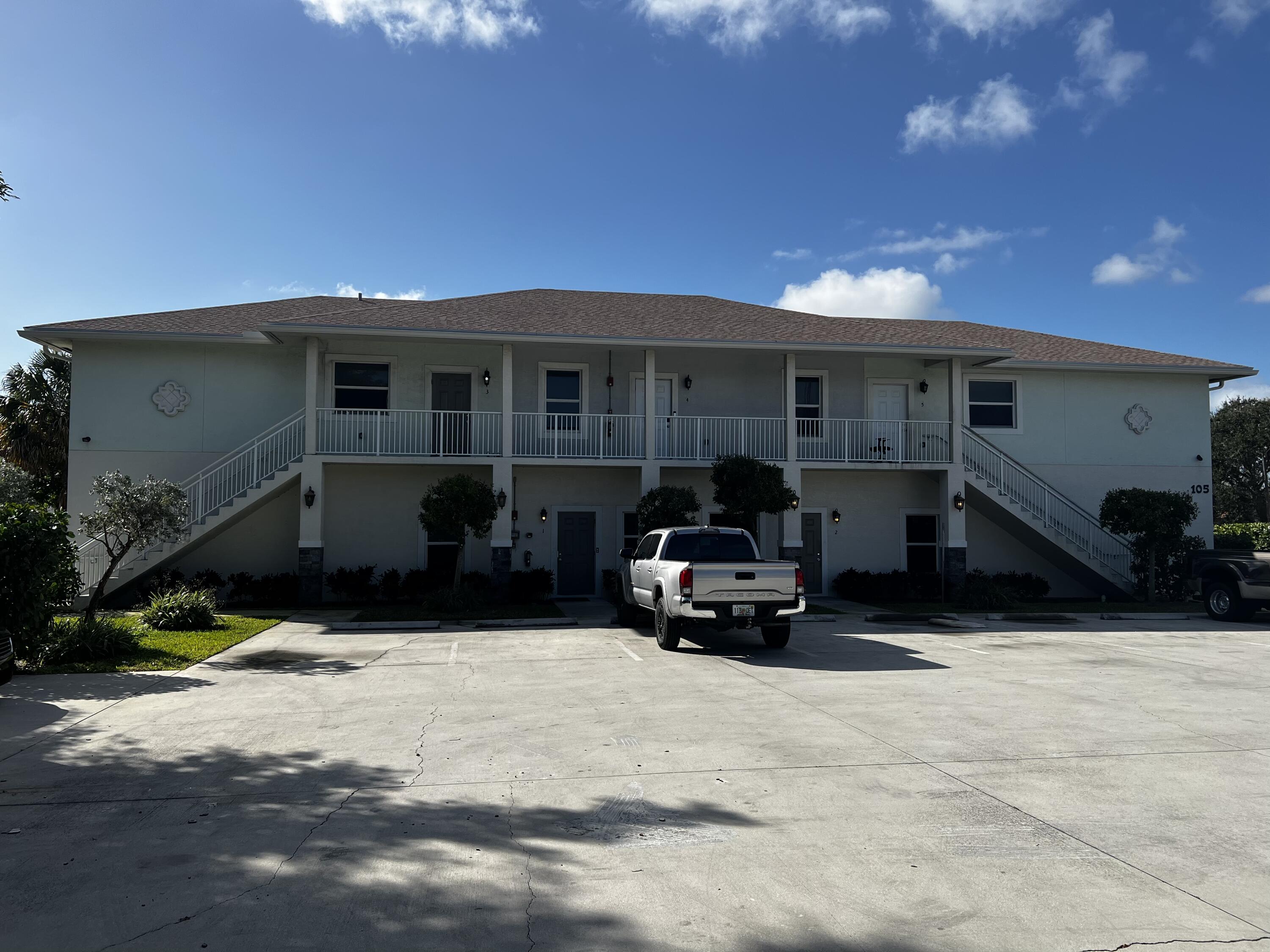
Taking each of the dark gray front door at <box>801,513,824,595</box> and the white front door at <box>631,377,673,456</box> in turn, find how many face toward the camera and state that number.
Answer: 2

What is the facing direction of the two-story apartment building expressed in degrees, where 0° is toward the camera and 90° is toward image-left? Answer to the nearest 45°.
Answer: approximately 0°

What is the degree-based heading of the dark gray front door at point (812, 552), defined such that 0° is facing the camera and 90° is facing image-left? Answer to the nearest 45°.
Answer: approximately 0°

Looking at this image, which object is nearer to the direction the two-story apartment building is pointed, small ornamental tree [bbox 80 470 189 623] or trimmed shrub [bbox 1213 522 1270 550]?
the small ornamental tree

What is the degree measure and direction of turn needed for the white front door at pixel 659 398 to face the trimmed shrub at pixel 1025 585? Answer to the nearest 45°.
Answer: approximately 90° to its left

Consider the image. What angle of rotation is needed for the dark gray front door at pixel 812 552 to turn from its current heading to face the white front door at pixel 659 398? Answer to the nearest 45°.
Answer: approximately 90° to its right

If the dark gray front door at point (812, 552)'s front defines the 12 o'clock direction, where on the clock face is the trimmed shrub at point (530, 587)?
The trimmed shrub is roughly at 2 o'clock from the dark gray front door.

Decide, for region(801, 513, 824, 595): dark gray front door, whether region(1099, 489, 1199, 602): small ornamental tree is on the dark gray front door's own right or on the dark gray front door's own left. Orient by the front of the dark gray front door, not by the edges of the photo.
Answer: on the dark gray front door's own left

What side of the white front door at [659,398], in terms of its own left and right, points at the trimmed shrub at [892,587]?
left
